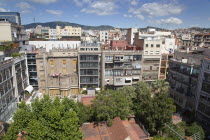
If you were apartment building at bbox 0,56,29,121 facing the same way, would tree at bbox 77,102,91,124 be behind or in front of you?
in front

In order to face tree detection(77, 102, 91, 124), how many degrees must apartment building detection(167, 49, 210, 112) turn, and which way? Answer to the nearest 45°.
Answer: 0° — it already faces it

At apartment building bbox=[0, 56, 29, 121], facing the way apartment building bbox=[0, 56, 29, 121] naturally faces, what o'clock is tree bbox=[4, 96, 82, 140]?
The tree is roughly at 1 o'clock from the apartment building.

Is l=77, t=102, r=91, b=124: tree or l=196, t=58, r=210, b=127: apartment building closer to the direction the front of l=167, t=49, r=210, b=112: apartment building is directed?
the tree

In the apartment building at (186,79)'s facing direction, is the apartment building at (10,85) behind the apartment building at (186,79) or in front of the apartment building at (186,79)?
in front

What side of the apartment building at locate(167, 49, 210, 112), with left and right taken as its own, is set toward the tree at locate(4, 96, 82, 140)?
front

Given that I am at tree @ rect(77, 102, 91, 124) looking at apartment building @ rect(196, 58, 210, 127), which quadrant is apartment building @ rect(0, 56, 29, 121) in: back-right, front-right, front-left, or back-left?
back-left

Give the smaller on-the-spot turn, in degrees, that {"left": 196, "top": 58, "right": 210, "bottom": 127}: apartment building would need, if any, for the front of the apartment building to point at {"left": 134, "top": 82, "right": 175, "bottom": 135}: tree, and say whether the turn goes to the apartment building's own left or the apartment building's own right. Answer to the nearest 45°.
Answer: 0° — it already faces it

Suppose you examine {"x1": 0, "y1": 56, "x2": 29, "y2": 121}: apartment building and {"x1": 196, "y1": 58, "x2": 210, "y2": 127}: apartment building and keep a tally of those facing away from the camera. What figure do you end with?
0

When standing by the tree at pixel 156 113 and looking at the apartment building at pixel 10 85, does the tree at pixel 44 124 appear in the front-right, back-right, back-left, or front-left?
front-left

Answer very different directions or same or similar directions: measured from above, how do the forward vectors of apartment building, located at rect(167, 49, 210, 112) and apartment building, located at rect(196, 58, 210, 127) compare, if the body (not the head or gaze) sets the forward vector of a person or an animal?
same or similar directions

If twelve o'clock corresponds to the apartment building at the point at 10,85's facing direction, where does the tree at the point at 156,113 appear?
The tree is roughly at 12 o'clock from the apartment building.

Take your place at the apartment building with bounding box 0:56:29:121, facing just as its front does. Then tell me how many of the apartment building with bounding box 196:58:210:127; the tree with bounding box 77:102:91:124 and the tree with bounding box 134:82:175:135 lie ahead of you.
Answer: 3

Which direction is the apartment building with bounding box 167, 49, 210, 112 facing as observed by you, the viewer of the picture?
facing the viewer and to the left of the viewer

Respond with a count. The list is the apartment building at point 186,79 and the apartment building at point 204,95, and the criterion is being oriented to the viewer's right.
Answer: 0

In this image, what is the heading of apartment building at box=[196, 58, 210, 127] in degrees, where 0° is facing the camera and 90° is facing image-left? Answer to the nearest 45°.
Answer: approximately 45°

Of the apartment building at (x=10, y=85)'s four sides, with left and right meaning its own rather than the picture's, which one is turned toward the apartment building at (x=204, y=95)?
front

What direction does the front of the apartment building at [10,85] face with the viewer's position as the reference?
facing the viewer and to the right of the viewer
